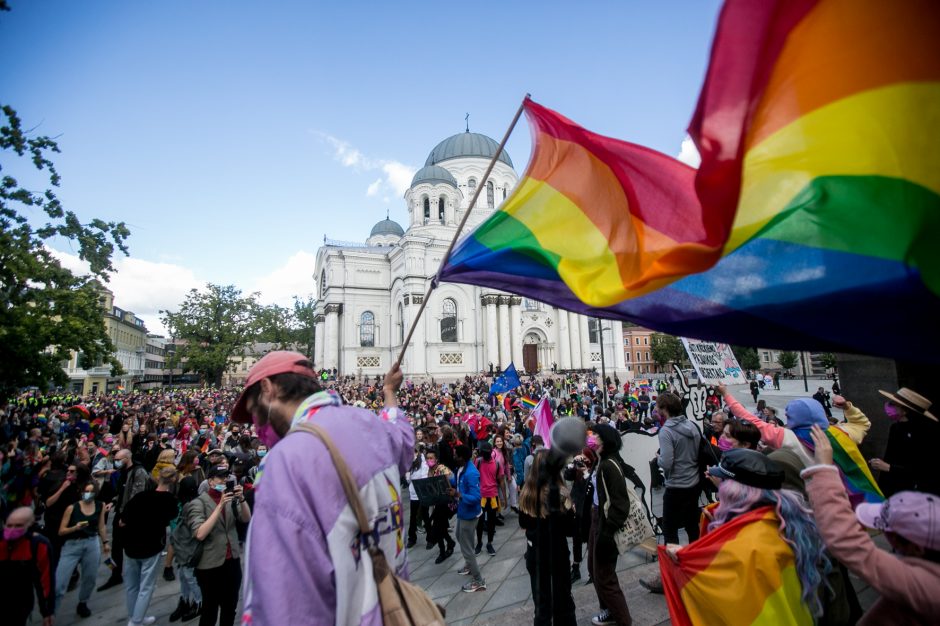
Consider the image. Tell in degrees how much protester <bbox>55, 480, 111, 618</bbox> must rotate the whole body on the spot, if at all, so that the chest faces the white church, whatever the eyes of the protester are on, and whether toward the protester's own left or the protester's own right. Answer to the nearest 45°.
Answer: approximately 135° to the protester's own left

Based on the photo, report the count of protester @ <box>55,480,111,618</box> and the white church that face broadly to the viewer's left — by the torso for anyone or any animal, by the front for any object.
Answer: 0

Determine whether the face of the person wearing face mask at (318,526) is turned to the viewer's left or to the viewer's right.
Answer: to the viewer's left

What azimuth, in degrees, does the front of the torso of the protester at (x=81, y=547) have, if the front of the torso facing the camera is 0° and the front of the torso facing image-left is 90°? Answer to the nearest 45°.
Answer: approximately 0°

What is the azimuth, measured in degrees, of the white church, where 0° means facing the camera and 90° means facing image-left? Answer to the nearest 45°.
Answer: approximately 315°

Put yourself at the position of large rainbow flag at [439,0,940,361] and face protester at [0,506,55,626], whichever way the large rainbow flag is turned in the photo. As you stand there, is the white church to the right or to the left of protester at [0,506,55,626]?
right

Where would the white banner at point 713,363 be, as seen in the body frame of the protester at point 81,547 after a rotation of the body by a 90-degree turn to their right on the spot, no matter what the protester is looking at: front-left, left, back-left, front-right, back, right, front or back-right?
back-left

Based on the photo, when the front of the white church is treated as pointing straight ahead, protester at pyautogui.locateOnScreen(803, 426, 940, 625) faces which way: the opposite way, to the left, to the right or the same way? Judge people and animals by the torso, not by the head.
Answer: the opposite way

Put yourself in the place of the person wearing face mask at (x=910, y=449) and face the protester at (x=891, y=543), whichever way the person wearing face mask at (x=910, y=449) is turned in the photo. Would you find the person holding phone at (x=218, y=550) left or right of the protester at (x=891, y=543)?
right

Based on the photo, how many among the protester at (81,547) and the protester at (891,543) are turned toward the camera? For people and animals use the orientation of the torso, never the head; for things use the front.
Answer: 1

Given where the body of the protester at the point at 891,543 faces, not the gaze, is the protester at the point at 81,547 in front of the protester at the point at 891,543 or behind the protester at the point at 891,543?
in front

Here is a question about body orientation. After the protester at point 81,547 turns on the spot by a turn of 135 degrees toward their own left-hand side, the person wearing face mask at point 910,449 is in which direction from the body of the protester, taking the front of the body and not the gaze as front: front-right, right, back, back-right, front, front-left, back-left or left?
right

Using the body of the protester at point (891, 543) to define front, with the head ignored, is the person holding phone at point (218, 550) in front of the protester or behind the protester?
in front
